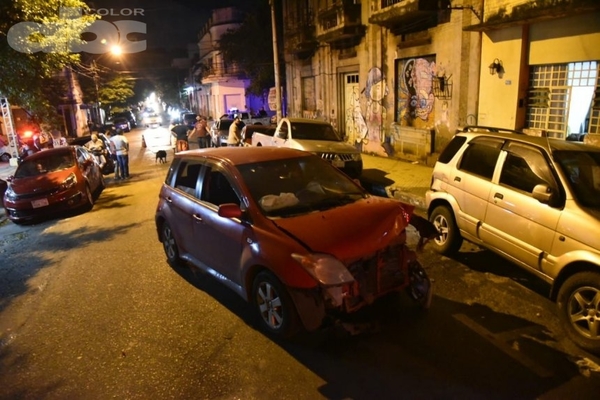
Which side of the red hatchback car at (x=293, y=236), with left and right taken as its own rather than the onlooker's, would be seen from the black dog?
back

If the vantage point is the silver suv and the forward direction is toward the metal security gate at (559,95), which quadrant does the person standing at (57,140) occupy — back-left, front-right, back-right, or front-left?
front-left

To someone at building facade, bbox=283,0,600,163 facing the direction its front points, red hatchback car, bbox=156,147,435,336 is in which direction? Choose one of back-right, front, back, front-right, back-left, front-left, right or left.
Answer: front-left

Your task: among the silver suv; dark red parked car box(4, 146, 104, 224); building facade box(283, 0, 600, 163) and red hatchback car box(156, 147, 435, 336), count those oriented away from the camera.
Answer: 0

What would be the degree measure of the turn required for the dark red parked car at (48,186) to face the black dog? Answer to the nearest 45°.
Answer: approximately 180°

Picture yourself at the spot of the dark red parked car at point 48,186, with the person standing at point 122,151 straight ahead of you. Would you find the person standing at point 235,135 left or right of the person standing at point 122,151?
right

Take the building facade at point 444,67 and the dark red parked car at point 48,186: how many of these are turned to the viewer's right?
0

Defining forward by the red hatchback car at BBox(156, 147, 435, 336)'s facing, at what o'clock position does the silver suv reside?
The silver suv is roughly at 10 o'clock from the red hatchback car.

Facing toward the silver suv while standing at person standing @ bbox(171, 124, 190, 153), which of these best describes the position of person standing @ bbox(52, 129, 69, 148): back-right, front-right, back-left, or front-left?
back-right

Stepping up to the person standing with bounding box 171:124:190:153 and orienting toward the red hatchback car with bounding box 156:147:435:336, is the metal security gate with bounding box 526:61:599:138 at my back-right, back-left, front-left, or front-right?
front-left

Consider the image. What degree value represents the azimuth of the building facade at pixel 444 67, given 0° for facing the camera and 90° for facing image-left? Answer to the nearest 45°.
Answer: approximately 45°

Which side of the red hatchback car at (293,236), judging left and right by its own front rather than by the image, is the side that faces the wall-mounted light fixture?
left

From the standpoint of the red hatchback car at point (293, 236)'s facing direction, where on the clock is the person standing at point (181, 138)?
The person standing is roughly at 7 o'clock from the red hatchback car.

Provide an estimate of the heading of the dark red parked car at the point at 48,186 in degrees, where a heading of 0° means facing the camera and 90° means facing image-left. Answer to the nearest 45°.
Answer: approximately 45°

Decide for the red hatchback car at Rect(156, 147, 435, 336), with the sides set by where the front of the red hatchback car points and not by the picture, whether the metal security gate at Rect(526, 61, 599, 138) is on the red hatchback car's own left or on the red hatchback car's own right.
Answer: on the red hatchback car's own left

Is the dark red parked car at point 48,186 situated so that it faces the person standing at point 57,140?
no

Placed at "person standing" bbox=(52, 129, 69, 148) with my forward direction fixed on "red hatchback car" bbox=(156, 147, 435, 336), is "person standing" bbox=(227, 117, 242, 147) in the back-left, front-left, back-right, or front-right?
front-left
